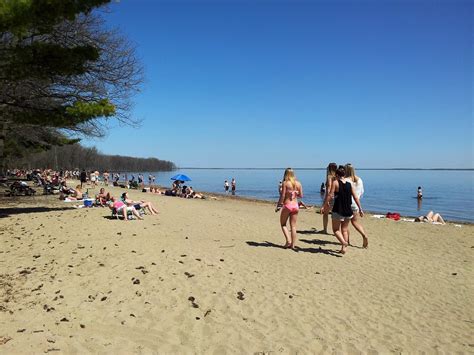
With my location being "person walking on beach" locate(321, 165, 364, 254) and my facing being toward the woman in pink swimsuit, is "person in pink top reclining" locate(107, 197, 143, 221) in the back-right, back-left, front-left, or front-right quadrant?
front-right

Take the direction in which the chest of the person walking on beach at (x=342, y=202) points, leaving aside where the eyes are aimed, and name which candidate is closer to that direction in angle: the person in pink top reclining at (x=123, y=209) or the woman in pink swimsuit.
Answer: the person in pink top reclining

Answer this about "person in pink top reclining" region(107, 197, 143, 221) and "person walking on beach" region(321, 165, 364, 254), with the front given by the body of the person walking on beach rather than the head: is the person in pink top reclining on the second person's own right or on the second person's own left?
on the second person's own left

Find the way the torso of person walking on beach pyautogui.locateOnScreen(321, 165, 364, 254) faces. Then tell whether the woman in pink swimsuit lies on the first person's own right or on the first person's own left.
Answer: on the first person's own left

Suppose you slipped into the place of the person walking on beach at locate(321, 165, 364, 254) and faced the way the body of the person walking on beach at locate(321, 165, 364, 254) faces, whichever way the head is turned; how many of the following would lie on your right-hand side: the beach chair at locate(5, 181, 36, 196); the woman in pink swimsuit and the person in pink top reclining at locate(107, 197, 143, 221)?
0

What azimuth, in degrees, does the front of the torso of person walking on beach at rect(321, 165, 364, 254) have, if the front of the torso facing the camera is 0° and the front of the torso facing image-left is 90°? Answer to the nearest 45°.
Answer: approximately 180°
